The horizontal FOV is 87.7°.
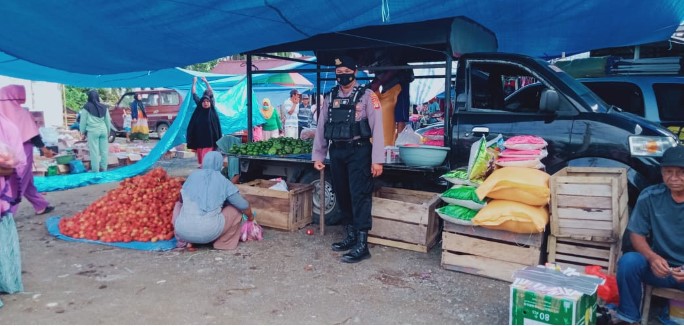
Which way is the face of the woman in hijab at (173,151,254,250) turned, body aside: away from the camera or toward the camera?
away from the camera

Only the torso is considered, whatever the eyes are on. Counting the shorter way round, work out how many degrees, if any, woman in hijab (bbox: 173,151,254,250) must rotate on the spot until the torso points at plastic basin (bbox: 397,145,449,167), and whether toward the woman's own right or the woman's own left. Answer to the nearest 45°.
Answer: approximately 45° to the woman's own right

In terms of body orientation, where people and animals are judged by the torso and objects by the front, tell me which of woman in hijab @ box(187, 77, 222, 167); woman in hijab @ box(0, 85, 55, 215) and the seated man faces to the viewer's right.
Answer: woman in hijab @ box(0, 85, 55, 215)

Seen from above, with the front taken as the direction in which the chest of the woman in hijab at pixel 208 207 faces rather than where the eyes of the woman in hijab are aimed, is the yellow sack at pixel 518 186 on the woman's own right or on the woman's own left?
on the woman's own right

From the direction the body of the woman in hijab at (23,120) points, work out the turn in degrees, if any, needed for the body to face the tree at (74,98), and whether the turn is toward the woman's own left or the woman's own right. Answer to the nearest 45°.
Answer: approximately 90° to the woman's own left

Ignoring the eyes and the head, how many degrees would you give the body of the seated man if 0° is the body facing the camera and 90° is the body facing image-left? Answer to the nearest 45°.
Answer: approximately 45°

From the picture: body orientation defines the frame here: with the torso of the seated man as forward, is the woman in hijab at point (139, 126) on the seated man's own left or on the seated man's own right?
on the seated man's own right

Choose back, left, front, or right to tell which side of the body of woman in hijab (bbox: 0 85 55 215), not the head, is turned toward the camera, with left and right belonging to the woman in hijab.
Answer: right
